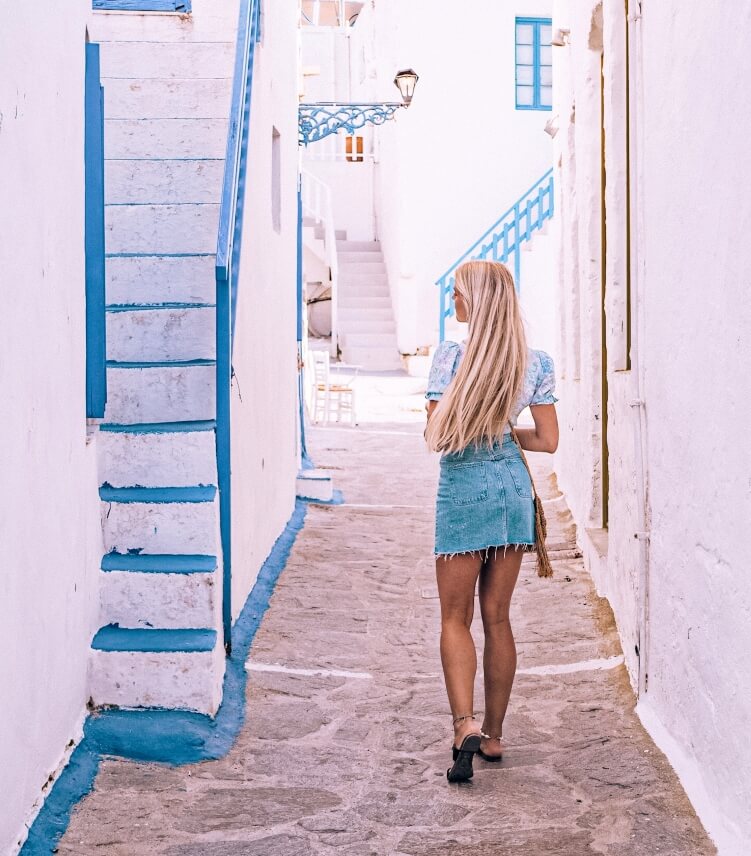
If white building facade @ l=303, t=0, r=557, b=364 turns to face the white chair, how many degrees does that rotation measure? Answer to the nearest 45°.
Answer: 0° — it already faces it

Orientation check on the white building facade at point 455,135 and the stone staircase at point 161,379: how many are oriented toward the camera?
2

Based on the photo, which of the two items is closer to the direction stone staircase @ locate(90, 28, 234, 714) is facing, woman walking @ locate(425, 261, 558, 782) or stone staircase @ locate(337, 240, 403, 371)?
the woman walking

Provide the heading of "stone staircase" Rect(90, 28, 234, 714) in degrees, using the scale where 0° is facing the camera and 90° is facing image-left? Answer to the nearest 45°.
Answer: approximately 0°

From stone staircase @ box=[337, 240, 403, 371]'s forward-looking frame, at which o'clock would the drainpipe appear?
The drainpipe is roughly at 12 o'clock from the stone staircase.

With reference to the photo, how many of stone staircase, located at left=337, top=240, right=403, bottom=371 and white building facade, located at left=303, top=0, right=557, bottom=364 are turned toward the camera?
2

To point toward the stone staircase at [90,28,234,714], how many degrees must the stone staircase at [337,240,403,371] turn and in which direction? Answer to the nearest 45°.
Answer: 0° — it already faces it

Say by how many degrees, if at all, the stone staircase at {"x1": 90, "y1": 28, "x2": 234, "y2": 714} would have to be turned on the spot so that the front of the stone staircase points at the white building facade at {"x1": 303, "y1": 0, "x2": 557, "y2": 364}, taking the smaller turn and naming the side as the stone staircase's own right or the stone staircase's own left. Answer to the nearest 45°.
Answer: approximately 180°

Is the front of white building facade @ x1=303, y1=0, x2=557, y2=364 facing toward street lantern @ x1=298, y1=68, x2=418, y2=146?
yes
